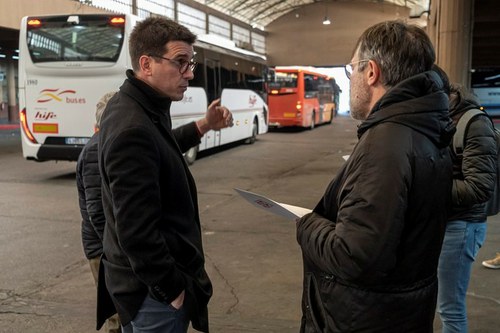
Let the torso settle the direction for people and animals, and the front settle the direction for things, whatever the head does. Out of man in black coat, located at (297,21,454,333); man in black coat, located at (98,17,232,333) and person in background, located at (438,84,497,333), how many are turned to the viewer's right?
1

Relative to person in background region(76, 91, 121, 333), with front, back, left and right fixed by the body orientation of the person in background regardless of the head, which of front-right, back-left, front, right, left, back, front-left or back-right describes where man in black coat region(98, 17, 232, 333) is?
right

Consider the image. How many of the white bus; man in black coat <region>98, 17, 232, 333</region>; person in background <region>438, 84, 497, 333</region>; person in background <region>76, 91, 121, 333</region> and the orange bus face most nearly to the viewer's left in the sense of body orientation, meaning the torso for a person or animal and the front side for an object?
1

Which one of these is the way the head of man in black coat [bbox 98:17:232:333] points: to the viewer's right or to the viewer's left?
to the viewer's right

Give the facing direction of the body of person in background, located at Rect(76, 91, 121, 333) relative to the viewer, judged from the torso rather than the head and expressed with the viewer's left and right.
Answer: facing to the right of the viewer

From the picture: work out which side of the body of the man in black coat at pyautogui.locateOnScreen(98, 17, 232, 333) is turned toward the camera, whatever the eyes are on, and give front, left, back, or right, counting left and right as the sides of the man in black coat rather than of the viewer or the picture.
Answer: right

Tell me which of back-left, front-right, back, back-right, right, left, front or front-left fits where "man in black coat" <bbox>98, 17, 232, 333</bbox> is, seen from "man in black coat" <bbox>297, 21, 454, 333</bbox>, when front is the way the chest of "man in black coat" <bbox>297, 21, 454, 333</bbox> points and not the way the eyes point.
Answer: front-left

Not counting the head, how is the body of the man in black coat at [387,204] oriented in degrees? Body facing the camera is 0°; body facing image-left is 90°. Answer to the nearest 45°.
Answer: approximately 135°
